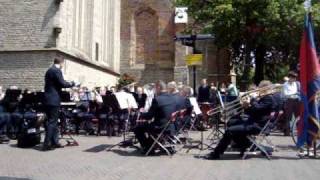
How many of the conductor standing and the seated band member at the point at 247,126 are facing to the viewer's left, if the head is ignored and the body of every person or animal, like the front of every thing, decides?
1

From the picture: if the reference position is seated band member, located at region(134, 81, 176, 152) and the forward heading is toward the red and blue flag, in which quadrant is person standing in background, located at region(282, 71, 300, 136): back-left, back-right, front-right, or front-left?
front-left

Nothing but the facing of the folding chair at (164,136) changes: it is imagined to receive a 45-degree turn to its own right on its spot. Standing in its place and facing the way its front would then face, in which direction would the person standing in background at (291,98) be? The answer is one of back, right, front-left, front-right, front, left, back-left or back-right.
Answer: right

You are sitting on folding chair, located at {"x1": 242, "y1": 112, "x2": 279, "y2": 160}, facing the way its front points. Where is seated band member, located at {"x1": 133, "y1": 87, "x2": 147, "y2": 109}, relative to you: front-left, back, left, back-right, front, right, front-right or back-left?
front-right

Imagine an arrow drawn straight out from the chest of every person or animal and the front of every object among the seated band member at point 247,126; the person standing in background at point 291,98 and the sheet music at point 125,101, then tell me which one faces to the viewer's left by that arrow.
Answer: the seated band member

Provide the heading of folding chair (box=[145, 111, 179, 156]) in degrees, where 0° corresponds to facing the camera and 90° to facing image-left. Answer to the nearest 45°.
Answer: approximately 90°

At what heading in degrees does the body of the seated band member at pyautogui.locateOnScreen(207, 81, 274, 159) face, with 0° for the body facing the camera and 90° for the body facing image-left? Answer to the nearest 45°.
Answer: approximately 90°

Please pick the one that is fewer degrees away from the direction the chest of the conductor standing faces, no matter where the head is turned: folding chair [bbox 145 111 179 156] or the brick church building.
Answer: the folding chair

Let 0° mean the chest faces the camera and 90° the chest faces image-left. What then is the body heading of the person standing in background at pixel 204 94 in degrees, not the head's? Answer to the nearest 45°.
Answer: approximately 0°

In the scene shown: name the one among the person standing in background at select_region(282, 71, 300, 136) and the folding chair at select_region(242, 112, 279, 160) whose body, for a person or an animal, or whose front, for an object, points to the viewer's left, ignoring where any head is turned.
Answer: the folding chair

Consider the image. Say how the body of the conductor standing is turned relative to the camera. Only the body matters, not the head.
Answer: to the viewer's right

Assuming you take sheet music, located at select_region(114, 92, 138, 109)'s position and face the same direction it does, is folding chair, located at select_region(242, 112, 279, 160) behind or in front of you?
in front

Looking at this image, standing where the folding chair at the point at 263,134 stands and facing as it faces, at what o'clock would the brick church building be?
The brick church building is roughly at 2 o'clock from the folding chair.

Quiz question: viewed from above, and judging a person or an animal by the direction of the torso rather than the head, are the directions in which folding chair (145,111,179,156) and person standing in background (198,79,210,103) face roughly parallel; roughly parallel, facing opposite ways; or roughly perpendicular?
roughly perpendicular

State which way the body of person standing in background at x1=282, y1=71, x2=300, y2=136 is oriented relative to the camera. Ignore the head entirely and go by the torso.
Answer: toward the camera

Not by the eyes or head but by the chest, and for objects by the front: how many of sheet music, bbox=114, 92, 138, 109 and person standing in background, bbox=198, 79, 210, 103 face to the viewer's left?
0
